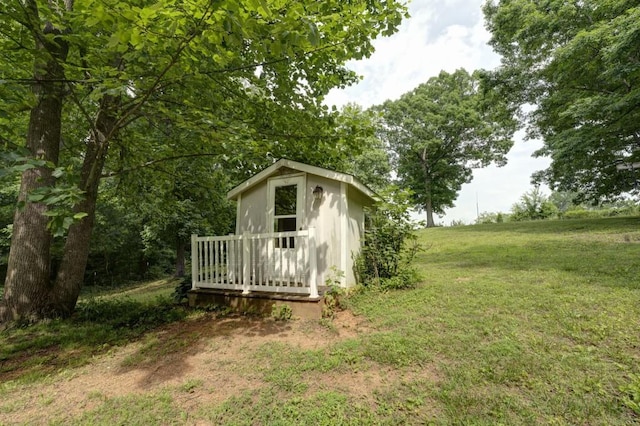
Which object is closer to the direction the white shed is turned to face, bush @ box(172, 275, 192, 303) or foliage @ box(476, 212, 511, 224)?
the bush

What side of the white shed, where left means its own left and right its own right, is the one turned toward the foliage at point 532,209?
back

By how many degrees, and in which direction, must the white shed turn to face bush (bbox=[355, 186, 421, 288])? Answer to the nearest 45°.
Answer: approximately 135° to its left

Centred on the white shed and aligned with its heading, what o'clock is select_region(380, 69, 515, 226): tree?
The tree is roughly at 6 o'clock from the white shed.

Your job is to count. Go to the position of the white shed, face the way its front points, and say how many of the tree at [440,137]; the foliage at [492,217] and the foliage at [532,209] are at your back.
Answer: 3

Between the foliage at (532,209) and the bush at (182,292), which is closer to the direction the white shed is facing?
the bush

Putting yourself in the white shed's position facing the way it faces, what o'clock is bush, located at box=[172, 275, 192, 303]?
The bush is roughly at 2 o'clock from the white shed.

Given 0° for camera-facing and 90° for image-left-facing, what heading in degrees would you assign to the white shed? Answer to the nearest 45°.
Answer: approximately 45°

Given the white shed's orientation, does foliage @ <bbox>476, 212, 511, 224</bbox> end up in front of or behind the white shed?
behind

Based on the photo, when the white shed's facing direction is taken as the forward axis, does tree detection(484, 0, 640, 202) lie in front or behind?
behind
